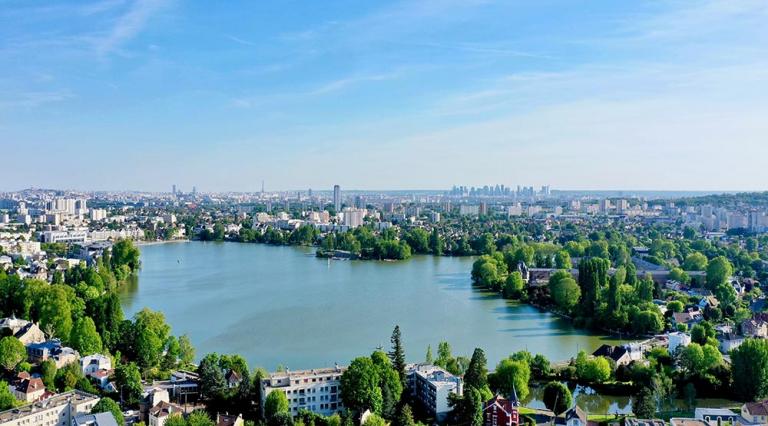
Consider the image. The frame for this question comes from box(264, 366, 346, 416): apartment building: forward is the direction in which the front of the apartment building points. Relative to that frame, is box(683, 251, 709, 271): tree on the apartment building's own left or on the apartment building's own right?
on the apartment building's own left

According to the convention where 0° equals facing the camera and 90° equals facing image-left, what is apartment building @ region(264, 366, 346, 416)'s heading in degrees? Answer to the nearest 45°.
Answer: approximately 0°

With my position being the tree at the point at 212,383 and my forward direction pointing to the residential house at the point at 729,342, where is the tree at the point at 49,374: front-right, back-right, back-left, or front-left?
back-left

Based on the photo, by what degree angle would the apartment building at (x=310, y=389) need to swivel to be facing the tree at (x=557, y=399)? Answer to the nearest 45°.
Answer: approximately 90° to its left

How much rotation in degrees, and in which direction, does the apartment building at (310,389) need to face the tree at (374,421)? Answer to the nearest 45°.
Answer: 0° — it already faces it

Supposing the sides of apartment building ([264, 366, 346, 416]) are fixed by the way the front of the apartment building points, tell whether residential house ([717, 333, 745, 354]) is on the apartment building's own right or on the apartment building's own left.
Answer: on the apartment building's own left

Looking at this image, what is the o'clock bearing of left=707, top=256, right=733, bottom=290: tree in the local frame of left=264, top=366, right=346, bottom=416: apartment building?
The tree is roughly at 8 o'clock from the apartment building.

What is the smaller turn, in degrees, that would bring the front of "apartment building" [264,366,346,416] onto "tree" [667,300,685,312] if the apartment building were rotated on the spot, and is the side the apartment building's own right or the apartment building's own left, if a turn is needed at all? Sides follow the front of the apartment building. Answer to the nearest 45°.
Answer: approximately 135° to the apartment building's own left

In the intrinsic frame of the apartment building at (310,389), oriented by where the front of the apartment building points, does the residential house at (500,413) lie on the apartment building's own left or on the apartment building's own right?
on the apartment building's own left

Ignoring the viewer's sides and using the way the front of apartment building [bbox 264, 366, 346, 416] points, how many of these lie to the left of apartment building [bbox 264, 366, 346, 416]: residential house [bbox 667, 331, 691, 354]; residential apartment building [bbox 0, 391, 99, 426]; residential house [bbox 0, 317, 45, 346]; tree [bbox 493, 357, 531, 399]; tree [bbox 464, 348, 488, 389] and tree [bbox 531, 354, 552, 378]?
4

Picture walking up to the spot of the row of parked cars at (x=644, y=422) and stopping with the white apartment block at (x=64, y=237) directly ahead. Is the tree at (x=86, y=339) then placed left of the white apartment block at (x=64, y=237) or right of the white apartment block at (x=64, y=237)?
left
